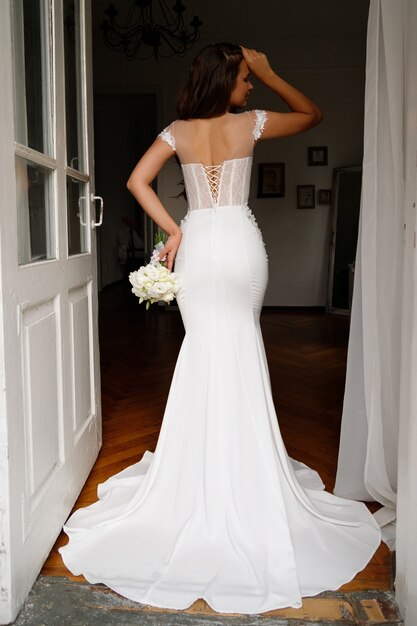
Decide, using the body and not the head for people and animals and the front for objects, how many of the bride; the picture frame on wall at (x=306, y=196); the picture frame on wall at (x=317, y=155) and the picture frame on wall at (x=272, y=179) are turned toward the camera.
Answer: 3

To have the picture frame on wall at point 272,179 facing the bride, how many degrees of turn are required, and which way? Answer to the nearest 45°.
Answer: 0° — it already faces them

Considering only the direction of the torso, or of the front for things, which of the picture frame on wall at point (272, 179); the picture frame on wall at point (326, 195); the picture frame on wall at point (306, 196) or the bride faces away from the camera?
the bride

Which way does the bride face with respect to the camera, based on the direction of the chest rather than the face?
away from the camera

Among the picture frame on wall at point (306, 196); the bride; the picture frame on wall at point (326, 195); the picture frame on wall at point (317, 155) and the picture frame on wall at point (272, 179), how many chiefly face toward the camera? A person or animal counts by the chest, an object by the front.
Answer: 4

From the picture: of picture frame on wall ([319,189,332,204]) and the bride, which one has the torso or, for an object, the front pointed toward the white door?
the picture frame on wall

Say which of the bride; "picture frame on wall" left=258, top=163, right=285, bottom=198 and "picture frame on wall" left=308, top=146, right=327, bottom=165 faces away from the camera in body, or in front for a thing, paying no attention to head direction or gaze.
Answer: the bride

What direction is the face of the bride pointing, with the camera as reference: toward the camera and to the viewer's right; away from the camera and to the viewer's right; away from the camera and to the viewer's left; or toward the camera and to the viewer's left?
away from the camera and to the viewer's right

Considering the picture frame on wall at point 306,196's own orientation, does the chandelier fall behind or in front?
in front

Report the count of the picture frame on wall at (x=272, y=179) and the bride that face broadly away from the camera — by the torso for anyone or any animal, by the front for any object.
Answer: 1
